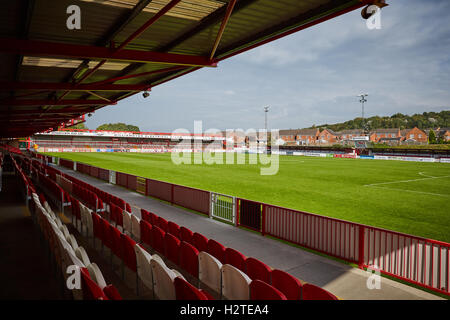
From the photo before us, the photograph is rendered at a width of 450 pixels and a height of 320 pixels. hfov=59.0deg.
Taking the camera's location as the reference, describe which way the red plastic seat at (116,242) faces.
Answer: facing away from the viewer and to the right of the viewer

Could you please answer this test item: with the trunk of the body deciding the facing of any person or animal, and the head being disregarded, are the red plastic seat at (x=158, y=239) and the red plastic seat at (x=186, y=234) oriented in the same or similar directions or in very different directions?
same or similar directions

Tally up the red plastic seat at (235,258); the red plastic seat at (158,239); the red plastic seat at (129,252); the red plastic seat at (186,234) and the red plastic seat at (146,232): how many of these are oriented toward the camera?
0

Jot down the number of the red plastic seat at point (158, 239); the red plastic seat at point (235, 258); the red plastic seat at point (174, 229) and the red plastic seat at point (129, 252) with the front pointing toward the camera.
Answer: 0

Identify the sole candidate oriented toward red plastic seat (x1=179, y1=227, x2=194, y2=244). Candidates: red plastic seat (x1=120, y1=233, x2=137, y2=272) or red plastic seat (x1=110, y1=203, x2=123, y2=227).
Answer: red plastic seat (x1=120, y1=233, x2=137, y2=272)

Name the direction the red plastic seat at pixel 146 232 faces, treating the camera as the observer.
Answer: facing away from the viewer and to the right of the viewer

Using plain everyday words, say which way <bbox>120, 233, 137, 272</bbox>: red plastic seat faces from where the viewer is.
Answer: facing away from the viewer and to the right of the viewer

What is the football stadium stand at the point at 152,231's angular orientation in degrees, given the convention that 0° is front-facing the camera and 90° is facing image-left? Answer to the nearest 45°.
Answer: approximately 225°

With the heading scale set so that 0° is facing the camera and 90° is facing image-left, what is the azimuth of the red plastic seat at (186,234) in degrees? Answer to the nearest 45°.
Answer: approximately 225°

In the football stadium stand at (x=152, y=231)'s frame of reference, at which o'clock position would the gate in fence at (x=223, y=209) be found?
The gate in fence is roughly at 11 o'clock from the football stadium stand.

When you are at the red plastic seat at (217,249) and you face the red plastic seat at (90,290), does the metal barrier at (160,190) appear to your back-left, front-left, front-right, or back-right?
back-right

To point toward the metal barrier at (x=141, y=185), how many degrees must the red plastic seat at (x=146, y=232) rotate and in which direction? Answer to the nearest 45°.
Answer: approximately 45° to its left

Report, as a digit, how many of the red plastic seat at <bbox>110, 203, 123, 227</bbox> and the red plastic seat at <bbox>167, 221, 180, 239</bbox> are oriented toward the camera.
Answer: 0
